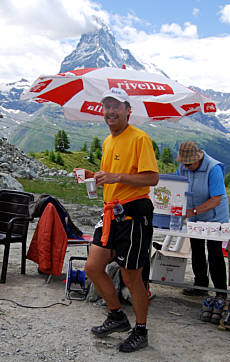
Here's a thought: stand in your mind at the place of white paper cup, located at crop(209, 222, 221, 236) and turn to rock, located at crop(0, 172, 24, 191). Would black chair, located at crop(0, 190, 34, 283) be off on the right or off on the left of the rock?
left

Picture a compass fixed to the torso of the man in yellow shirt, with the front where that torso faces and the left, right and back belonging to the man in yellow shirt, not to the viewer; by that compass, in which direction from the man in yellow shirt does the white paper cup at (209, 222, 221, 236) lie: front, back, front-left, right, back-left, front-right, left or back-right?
back

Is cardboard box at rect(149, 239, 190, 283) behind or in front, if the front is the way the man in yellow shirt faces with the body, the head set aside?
behind

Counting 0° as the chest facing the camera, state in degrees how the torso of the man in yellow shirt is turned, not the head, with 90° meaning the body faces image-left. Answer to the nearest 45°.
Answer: approximately 45°

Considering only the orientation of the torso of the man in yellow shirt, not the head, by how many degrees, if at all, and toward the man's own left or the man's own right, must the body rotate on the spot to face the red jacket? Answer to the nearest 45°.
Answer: approximately 90° to the man's own right

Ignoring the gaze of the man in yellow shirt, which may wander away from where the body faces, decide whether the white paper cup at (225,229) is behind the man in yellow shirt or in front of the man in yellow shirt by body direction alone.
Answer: behind

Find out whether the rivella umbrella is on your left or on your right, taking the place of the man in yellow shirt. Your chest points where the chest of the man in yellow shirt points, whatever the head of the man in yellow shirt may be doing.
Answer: on your right
